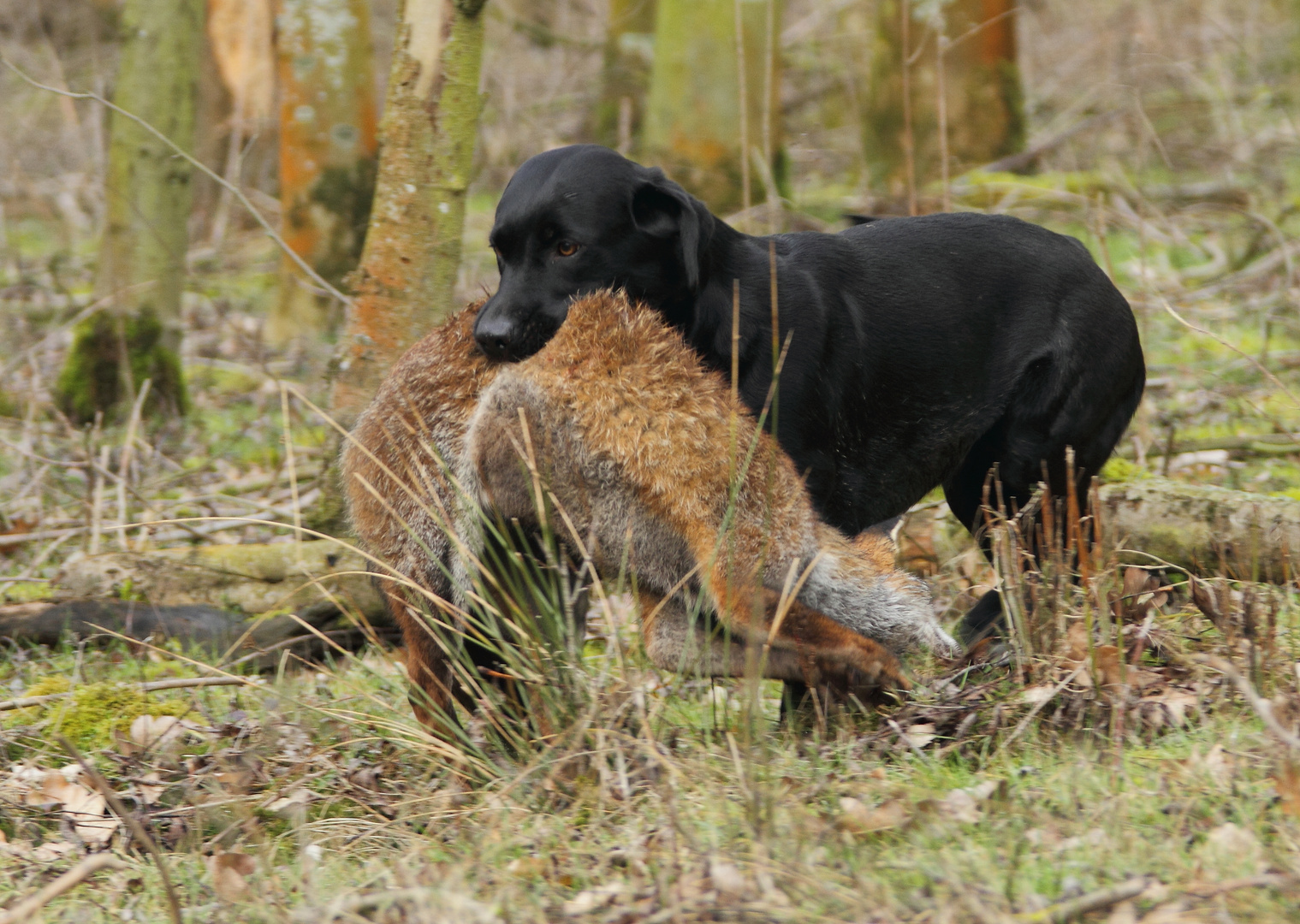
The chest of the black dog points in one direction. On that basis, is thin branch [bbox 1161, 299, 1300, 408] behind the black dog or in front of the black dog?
behind

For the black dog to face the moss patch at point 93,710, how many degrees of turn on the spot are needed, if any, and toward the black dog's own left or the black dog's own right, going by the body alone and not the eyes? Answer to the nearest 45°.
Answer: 0° — it already faces it

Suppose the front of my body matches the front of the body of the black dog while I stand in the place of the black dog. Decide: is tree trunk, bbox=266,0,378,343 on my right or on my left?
on my right

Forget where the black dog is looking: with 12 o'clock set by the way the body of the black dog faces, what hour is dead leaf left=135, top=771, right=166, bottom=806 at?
The dead leaf is roughly at 11 o'clock from the black dog.

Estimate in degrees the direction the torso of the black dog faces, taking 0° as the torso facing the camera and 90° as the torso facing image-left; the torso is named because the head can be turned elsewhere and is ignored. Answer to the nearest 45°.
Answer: approximately 90°

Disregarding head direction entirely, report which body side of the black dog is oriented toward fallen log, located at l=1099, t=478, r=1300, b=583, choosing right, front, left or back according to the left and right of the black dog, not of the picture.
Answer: back

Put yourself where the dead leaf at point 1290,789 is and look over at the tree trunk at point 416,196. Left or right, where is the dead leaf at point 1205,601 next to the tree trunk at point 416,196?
right

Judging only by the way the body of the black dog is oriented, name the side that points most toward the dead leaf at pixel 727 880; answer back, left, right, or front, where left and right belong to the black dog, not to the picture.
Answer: left

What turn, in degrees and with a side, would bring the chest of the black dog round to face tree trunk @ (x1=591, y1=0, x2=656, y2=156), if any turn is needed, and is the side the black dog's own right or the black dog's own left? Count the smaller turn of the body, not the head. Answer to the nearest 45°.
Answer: approximately 90° to the black dog's own right

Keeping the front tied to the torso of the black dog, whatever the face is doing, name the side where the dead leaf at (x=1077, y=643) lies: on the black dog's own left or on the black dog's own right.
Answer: on the black dog's own left
